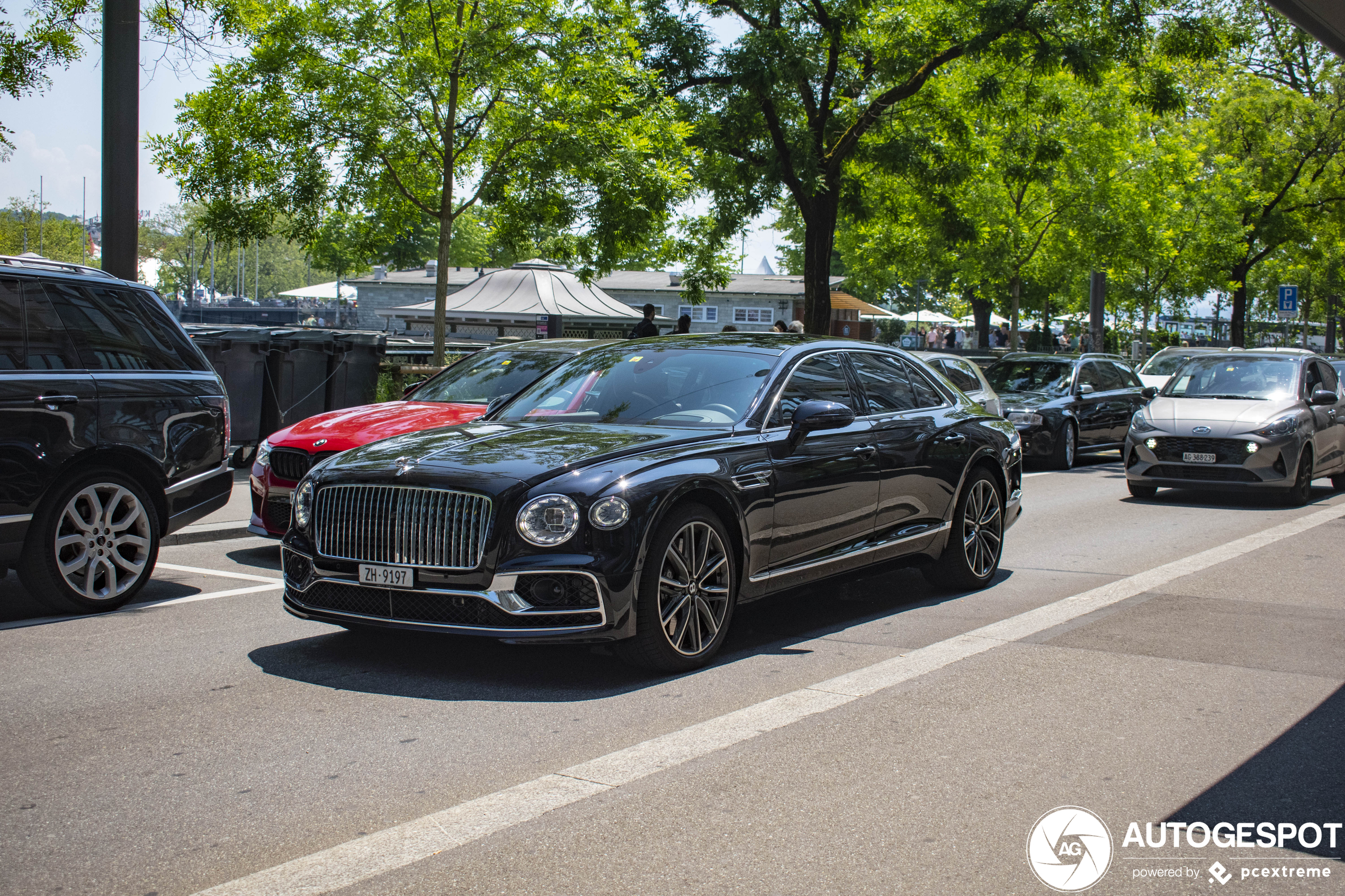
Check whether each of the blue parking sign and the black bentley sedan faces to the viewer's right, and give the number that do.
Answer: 0

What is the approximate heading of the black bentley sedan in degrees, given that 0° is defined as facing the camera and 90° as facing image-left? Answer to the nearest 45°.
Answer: approximately 45°

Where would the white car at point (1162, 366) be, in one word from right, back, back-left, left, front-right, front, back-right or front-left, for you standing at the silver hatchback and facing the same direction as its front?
back-right

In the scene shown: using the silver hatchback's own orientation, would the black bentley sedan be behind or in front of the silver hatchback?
in front

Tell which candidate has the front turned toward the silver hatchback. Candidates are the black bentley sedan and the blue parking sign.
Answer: the blue parking sign

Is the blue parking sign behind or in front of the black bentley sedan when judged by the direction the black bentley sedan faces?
behind

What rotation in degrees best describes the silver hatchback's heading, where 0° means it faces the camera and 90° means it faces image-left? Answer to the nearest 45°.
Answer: approximately 45°

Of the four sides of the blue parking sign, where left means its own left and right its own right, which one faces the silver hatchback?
front

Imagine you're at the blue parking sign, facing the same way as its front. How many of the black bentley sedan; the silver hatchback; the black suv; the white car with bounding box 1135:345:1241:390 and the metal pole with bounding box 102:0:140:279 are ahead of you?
5

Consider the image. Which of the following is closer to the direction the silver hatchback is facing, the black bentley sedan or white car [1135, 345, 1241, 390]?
the black bentley sedan

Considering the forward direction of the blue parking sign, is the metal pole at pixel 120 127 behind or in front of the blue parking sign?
in front

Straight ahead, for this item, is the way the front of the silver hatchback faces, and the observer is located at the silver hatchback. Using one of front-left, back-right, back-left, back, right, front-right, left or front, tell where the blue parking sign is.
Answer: back-right

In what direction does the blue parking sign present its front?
toward the camera
